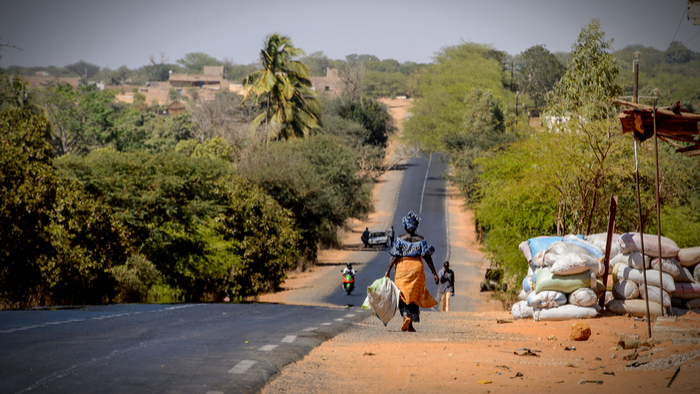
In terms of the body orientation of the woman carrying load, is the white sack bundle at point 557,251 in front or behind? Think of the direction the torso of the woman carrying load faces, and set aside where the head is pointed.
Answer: in front

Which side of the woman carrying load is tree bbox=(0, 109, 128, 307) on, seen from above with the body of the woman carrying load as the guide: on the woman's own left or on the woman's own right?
on the woman's own left

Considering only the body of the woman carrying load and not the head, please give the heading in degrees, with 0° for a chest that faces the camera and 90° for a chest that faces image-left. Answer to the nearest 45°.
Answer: approximately 180°

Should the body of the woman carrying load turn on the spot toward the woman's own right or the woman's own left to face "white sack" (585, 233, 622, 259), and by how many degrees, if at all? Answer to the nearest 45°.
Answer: approximately 45° to the woman's own right

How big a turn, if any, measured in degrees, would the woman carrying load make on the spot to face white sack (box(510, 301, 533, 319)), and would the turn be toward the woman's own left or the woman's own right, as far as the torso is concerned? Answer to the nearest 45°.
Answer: approximately 45° to the woman's own right

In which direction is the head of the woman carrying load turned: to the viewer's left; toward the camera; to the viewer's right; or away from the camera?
away from the camera

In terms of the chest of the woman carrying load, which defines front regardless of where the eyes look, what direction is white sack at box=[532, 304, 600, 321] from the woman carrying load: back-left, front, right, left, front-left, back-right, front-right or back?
front-right

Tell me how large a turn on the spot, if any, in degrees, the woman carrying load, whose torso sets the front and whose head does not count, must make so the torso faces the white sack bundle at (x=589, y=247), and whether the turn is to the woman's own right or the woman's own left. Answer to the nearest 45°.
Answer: approximately 45° to the woman's own right
